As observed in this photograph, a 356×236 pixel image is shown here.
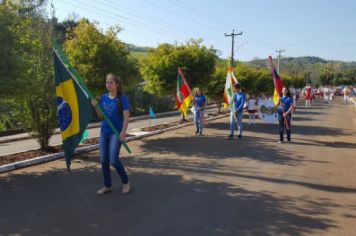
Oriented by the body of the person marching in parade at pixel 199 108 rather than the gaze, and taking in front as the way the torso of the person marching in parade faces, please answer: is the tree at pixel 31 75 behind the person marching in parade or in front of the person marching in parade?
in front

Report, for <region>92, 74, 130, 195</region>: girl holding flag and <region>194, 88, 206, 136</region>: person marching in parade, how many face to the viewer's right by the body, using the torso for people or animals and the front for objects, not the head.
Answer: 0

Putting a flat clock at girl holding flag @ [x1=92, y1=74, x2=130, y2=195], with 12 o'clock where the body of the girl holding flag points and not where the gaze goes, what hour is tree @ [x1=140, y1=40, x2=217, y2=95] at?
The tree is roughly at 5 o'clock from the girl holding flag.

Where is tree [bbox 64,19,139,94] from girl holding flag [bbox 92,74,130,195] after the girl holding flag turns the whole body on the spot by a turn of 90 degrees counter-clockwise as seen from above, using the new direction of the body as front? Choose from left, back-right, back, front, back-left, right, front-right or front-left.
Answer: back-left

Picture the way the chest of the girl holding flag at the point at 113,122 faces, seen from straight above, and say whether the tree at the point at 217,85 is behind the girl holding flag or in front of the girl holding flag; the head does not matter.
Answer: behind

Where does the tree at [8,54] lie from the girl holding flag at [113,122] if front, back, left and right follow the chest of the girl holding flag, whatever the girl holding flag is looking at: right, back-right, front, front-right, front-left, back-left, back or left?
right

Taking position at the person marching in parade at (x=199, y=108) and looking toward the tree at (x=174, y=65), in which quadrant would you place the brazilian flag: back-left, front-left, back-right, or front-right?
back-left

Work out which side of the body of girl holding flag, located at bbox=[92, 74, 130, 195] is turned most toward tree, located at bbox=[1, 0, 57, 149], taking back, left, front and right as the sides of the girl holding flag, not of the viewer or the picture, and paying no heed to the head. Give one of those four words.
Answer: right

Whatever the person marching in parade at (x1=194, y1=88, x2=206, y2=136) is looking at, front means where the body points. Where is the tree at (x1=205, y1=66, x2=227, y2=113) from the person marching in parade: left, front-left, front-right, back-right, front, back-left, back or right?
back-right

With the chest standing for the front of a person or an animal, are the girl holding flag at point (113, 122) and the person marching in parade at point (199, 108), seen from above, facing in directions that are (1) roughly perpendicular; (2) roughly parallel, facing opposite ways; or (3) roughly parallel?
roughly parallel

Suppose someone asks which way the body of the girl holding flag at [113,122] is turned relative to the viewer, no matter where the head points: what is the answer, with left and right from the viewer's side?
facing the viewer and to the left of the viewer

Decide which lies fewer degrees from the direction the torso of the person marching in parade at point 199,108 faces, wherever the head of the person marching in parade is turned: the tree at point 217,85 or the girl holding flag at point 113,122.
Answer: the girl holding flag
